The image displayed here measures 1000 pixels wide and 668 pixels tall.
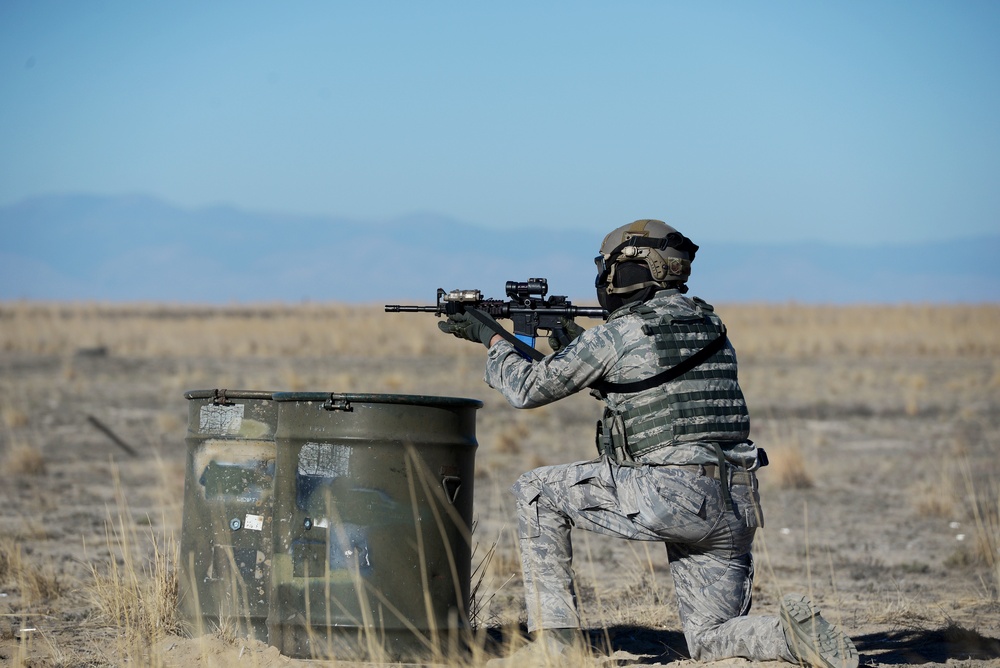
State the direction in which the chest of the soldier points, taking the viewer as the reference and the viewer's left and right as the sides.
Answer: facing away from the viewer and to the left of the viewer

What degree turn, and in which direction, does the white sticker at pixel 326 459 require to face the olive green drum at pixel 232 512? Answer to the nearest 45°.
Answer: approximately 135° to its right

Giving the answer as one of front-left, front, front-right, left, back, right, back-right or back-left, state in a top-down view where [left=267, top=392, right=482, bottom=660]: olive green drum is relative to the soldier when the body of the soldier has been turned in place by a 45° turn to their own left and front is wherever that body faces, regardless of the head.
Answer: front

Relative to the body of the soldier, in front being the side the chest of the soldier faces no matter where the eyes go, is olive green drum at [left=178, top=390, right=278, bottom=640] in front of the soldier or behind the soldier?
in front

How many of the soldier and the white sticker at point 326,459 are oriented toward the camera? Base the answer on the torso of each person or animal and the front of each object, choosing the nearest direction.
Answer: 1

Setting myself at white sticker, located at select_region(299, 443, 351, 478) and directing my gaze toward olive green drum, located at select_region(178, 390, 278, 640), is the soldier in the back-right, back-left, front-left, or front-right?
back-right

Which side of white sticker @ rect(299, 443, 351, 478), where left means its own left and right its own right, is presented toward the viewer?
front

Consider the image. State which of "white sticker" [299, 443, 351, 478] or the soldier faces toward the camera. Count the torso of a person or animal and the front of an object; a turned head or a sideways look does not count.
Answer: the white sticker

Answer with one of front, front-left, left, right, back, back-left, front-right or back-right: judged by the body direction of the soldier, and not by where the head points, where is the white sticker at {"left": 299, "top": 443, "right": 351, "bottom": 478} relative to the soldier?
front-left
